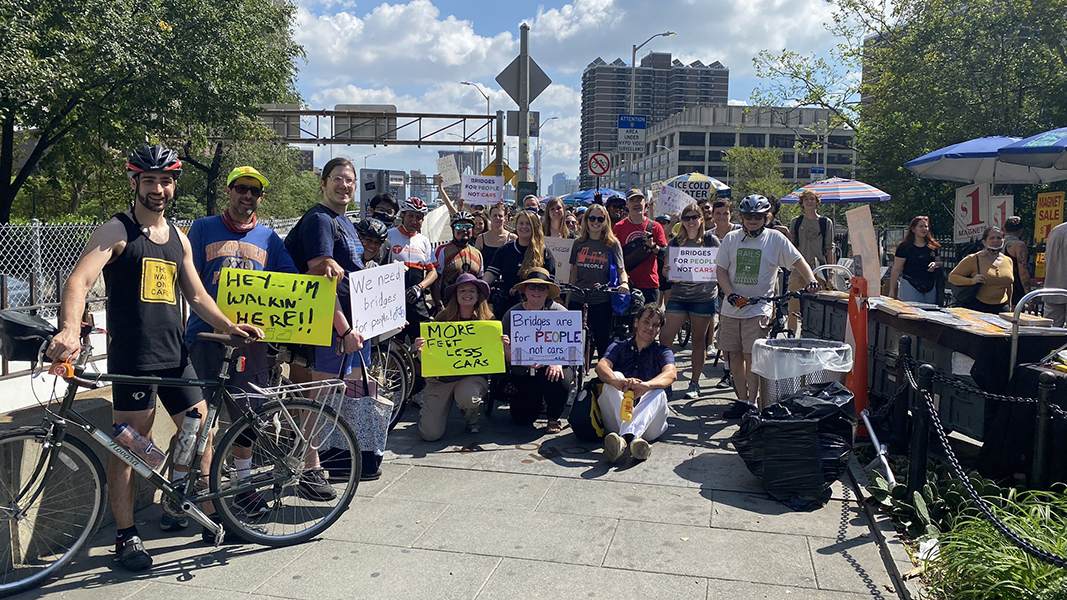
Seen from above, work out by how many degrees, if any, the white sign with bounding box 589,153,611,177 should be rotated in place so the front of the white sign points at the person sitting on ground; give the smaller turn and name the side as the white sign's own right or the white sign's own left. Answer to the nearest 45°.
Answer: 0° — it already faces them

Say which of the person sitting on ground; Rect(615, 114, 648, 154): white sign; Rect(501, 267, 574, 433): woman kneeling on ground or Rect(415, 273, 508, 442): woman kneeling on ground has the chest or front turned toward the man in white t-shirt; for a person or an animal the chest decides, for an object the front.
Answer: the white sign

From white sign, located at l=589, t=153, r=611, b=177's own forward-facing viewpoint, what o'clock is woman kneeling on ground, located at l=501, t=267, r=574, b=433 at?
The woman kneeling on ground is roughly at 12 o'clock from the white sign.

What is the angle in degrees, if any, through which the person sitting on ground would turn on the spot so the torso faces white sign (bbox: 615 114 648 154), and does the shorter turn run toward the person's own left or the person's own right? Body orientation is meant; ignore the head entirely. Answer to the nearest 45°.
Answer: approximately 180°

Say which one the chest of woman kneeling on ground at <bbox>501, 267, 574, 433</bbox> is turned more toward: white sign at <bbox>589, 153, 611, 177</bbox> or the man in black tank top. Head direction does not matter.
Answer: the man in black tank top

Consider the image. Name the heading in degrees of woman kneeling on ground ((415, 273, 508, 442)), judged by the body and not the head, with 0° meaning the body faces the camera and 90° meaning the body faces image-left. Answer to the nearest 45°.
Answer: approximately 0°

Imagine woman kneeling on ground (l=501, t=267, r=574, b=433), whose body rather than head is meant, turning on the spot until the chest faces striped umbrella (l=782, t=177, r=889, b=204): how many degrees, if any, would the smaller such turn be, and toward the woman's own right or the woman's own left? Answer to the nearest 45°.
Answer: approximately 135° to the woman's own left

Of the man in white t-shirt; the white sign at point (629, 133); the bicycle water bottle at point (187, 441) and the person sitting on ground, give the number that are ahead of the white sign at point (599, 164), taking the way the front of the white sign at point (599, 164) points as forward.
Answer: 3

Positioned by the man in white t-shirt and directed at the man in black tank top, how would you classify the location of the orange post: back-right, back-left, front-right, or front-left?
back-left
